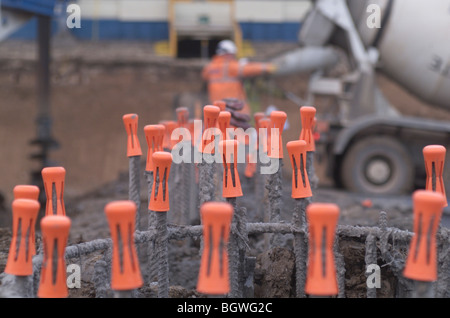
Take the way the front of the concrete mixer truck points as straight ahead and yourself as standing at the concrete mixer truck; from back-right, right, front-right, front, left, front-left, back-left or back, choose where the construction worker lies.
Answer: back

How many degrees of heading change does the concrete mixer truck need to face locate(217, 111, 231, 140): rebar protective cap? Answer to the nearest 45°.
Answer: approximately 90° to its right

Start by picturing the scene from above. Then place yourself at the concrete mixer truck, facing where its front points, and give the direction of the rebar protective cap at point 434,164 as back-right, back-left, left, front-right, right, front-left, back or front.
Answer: right

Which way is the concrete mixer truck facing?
to the viewer's right

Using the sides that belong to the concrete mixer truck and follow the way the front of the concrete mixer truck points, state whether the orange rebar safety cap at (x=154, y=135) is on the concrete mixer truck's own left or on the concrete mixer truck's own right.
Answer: on the concrete mixer truck's own right

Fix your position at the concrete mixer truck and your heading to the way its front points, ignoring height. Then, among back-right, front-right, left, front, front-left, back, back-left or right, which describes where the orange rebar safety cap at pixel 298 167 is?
right

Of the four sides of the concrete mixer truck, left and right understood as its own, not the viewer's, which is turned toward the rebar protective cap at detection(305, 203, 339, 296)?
right

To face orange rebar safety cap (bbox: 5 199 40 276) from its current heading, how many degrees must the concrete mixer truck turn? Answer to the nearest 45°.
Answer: approximately 90° to its right

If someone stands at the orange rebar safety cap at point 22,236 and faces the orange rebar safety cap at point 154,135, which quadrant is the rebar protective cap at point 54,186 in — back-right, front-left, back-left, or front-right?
front-left
